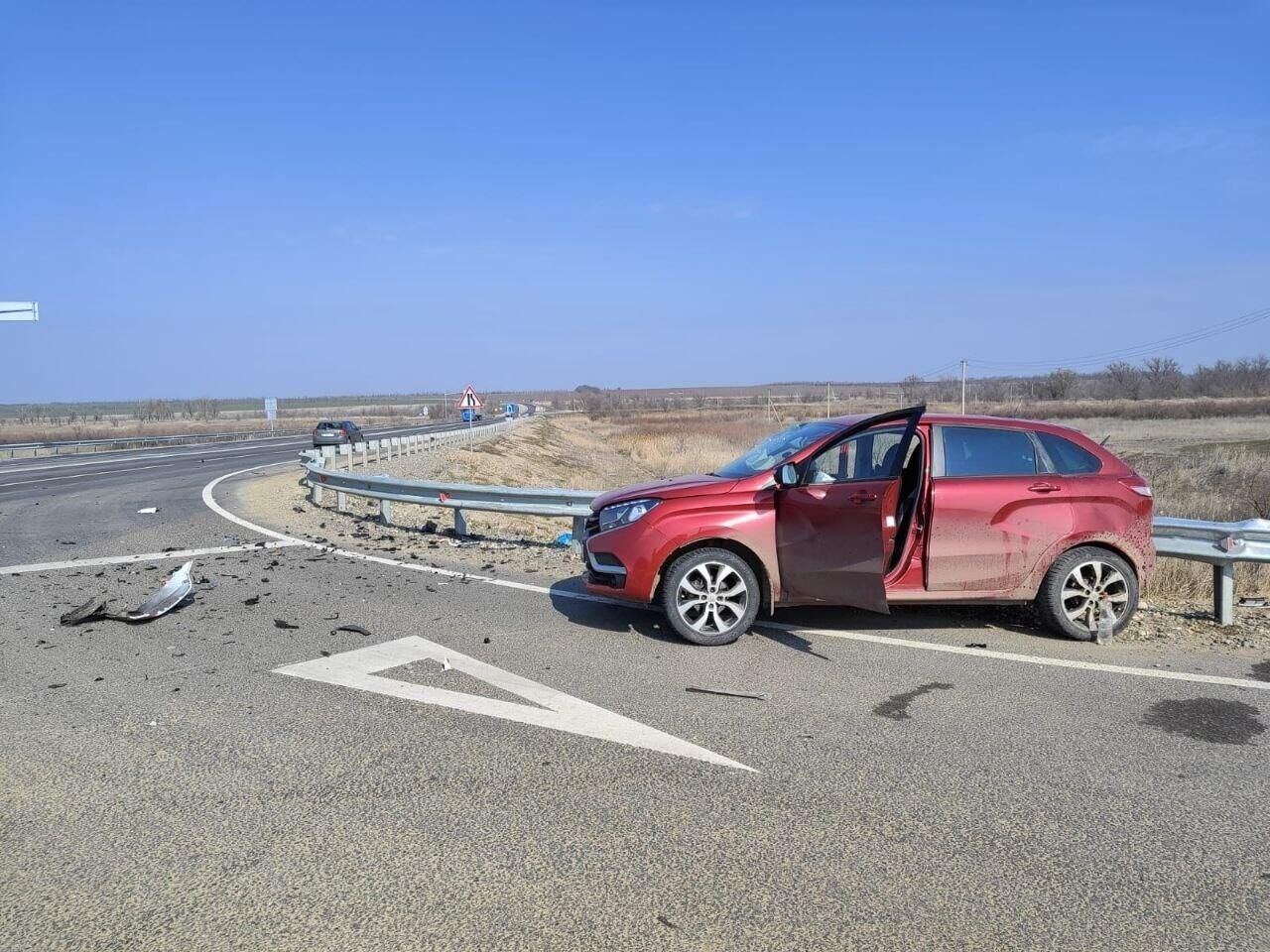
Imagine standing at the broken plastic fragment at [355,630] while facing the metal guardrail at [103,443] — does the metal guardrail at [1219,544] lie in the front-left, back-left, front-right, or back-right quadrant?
back-right

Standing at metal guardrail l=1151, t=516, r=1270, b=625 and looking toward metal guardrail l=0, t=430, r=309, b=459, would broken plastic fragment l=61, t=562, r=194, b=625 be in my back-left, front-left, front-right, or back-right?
front-left

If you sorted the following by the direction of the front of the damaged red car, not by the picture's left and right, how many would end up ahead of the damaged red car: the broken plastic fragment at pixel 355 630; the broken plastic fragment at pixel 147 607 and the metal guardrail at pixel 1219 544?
2

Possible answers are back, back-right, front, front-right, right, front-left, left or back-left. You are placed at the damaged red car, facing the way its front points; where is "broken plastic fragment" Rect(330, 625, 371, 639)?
front

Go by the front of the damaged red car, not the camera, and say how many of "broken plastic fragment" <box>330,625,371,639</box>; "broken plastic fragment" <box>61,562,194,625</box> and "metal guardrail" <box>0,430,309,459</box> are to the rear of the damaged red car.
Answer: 0

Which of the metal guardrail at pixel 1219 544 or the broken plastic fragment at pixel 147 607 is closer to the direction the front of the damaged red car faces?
the broken plastic fragment

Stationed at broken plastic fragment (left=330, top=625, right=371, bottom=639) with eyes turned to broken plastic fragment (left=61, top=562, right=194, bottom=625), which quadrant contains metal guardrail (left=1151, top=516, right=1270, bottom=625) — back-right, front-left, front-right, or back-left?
back-right

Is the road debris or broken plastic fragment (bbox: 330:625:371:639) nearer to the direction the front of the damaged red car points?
the broken plastic fragment

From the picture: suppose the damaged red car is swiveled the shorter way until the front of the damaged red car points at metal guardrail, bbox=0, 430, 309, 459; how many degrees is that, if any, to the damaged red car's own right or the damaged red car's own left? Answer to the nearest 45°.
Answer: approximately 45° to the damaged red car's own right

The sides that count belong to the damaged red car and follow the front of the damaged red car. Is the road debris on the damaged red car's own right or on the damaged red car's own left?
on the damaged red car's own left

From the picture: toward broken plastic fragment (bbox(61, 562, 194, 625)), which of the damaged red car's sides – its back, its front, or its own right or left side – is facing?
front

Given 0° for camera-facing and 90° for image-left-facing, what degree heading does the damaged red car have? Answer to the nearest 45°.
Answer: approximately 90°

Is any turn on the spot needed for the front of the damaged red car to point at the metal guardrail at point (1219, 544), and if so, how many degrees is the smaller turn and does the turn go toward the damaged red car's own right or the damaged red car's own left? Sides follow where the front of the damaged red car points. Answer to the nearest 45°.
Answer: approximately 135° to the damaged red car's own right
